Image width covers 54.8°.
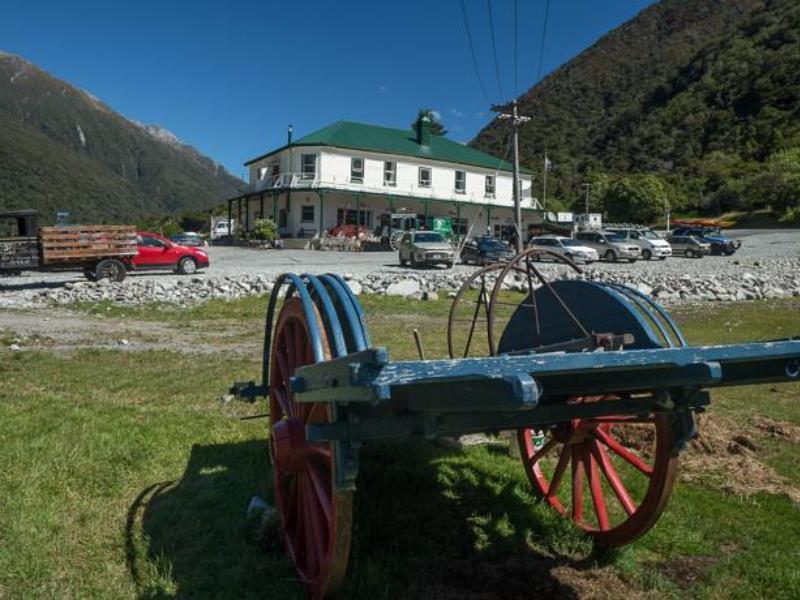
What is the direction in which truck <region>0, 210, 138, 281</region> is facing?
to the viewer's left

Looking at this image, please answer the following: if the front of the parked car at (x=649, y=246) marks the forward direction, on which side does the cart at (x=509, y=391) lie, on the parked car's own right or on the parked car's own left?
on the parked car's own right

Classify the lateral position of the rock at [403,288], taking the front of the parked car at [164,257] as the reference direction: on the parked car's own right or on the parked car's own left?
on the parked car's own right

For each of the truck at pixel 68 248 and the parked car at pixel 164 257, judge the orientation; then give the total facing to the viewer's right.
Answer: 1

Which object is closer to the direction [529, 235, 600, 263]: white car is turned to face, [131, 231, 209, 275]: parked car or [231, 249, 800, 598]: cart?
the cart

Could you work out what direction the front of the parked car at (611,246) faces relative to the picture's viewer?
facing the viewer and to the right of the viewer

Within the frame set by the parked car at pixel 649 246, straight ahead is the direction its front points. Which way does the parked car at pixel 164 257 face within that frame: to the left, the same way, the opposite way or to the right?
to the left

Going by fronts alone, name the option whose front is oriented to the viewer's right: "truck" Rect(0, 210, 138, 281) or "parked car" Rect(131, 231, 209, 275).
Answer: the parked car

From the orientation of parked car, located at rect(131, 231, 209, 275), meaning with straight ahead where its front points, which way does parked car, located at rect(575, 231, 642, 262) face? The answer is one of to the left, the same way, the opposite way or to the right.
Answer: to the right

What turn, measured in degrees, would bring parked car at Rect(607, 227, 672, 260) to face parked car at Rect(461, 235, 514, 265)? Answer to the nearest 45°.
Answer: approximately 90° to its right

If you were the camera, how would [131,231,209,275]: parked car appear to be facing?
facing to the right of the viewer

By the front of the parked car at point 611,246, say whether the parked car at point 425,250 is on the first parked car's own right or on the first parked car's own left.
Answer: on the first parked car's own right

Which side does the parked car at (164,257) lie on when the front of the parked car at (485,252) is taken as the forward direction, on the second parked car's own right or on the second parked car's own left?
on the second parked car's own right

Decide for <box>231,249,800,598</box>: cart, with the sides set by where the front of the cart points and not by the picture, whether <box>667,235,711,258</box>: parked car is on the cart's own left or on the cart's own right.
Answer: on the cart's own left

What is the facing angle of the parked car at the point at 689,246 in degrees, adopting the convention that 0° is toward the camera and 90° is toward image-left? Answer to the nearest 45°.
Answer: approximately 315°

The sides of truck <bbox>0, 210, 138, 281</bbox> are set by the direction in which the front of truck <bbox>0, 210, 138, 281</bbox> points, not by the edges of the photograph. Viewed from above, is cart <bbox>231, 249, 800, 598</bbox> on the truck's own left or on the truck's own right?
on the truck's own left

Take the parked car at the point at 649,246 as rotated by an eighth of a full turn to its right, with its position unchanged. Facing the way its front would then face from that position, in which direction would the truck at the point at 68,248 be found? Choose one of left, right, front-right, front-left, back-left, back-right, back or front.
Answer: front-right
